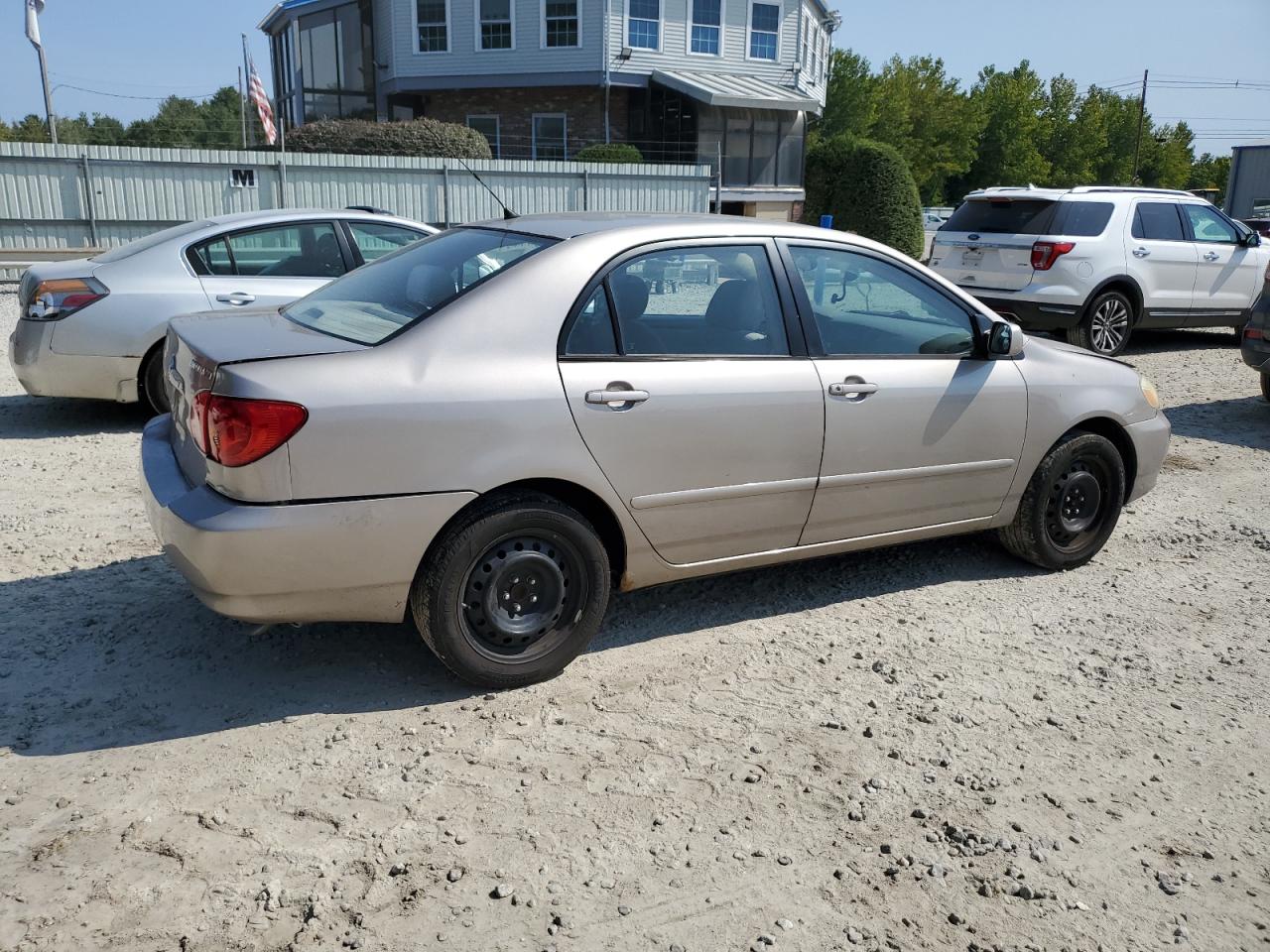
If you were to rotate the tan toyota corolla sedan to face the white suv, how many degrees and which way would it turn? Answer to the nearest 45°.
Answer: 0° — it already faces it

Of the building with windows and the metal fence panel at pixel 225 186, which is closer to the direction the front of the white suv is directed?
the building with windows

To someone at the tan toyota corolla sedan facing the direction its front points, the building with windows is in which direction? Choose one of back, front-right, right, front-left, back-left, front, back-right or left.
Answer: front-left

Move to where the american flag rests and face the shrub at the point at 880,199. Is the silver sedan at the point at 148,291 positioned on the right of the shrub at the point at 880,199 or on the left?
right

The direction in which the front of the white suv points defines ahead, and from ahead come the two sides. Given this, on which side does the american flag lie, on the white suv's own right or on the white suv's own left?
on the white suv's own left

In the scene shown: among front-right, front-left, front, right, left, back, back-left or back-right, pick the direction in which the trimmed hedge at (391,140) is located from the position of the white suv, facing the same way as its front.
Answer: left

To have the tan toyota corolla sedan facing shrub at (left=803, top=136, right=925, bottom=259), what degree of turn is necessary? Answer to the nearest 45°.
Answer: approximately 45° to its left

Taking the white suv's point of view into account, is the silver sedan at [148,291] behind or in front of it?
behind

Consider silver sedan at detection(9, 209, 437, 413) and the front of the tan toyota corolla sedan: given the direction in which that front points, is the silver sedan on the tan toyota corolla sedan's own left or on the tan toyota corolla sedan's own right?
on the tan toyota corolla sedan's own left

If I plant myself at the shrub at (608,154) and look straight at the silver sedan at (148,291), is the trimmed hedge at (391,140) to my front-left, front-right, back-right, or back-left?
front-right

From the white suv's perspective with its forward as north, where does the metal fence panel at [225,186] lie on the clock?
The metal fence panel is roughly at 8 o'clock from the white suv.

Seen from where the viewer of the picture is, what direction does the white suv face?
facing away from the viewer and to the right of the viewer

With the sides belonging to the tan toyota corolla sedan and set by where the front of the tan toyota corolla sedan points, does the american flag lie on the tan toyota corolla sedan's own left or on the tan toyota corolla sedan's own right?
on the tan toyota corolla sedan's own left

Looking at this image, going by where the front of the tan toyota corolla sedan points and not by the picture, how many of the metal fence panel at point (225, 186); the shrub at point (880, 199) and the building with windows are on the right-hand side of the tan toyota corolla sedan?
0

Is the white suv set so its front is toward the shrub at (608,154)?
no

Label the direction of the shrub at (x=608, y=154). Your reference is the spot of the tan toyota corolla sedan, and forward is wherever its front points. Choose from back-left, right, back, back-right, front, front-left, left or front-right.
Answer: front-left

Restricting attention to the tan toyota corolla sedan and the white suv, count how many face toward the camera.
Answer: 0

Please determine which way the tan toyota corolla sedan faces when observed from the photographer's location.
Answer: facing away from the viewer and to the right of the viewer
